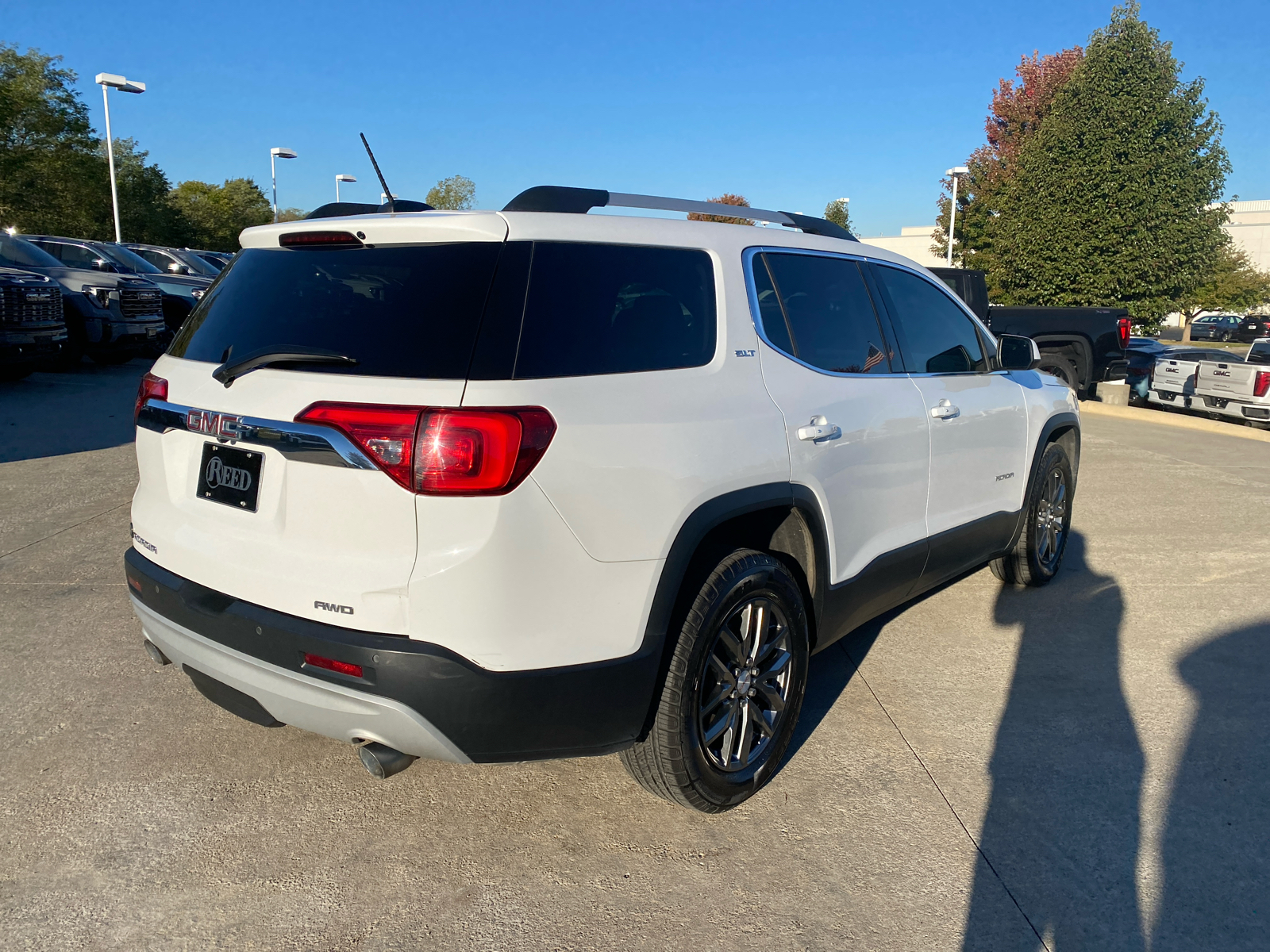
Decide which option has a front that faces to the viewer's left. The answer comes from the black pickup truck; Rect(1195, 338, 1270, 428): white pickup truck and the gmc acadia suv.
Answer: the black pickup truck

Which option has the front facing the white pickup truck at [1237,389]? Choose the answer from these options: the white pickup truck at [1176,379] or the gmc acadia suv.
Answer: the gmc acadia suv

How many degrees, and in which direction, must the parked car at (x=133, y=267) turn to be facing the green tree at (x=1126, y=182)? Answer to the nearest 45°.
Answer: approximately 45° to its left

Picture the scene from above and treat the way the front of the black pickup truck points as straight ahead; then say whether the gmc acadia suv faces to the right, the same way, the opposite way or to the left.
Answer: to the right

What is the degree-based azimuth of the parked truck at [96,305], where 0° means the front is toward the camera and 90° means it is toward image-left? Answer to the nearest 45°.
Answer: approximately 315°

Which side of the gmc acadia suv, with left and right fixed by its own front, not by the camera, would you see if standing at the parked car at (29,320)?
left

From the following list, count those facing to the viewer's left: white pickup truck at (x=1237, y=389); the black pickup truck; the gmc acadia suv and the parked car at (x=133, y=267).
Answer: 1

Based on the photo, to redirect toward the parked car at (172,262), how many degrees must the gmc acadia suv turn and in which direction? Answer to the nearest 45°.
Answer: approximately 90° to its left

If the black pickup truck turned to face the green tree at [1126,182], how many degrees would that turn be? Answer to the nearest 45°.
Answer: approximately 90° to its right

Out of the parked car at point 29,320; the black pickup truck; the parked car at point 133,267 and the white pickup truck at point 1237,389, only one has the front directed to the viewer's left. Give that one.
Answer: the black pickup truck

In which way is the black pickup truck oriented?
to the viewer's left

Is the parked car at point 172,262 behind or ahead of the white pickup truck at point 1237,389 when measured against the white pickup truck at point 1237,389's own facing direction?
behind
